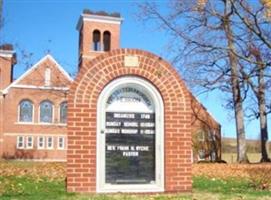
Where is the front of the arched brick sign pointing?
toward the camera
